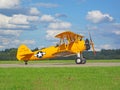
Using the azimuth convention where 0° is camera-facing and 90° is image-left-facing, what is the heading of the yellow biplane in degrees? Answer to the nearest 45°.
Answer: approximately 270°
